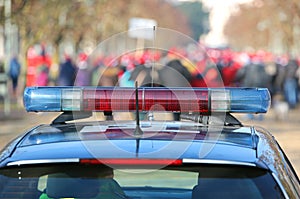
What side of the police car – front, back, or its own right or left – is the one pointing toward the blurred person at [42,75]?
front

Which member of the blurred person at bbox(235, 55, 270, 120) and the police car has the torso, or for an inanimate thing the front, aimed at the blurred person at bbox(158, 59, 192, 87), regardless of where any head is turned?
the police car

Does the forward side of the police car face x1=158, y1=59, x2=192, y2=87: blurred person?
yes

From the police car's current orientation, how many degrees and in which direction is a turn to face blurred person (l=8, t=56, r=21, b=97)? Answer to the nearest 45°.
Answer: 0° — it already faces them

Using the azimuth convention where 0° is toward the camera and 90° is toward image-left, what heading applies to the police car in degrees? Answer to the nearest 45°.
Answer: approximately 180°

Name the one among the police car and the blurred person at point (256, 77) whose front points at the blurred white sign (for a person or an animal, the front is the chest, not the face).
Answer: the police car

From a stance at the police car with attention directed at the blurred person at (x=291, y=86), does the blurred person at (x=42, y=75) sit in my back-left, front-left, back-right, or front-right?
front-left

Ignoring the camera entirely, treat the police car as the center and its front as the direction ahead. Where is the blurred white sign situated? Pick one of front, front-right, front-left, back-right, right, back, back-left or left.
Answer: front
